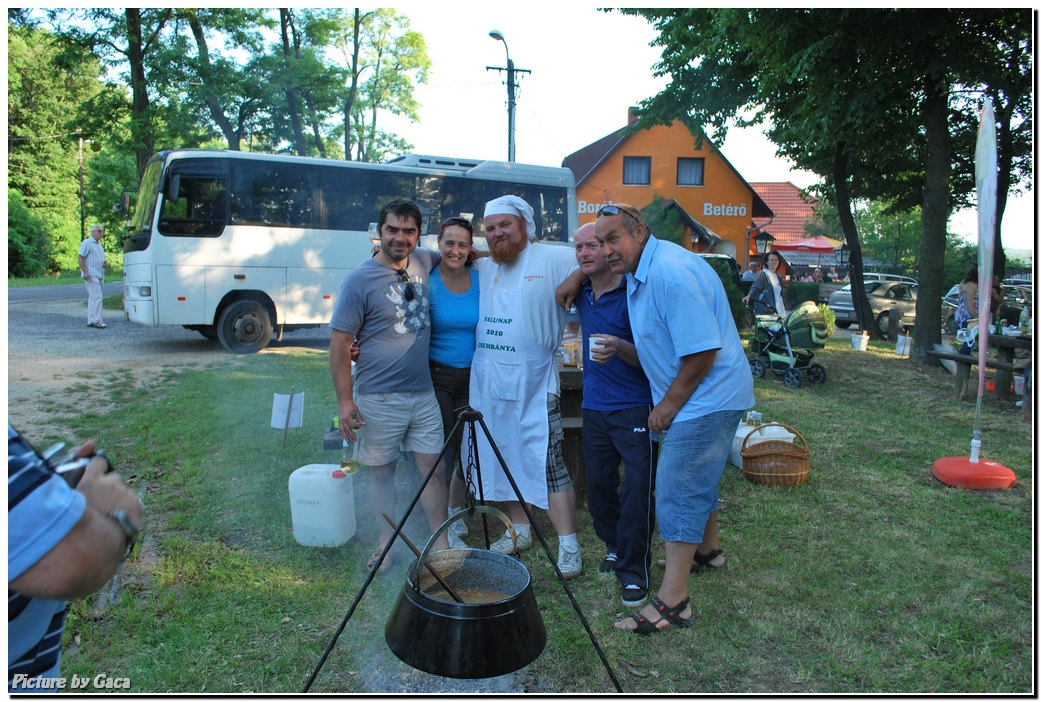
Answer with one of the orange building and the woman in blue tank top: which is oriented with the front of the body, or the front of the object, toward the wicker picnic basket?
the orange building

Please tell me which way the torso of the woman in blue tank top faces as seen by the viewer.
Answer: toward the camera

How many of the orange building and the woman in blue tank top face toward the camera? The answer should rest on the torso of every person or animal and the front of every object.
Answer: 2

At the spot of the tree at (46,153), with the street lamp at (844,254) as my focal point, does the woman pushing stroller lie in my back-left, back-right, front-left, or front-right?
front-right

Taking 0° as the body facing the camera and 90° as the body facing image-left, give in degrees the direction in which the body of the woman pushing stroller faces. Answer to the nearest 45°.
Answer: approximately 315°

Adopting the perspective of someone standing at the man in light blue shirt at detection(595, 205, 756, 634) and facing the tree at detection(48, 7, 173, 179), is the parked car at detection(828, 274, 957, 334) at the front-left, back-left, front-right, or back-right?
front-right

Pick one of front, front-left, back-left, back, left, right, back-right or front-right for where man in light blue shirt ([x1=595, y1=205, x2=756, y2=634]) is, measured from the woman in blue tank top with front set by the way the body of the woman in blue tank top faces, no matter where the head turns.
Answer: front-left

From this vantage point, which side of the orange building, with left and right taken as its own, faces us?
front

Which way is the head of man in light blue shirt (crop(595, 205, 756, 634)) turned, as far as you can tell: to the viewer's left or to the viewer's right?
to the viewer's left

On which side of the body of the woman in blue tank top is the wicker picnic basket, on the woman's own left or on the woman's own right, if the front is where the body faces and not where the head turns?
on the woman's own left

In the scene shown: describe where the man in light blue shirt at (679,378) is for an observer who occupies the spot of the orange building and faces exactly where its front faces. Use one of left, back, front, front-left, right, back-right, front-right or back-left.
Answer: front

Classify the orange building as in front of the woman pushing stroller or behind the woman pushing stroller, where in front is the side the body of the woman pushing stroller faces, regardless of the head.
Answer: behind

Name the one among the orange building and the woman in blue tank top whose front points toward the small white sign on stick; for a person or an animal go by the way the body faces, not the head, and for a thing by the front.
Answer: the orange building
